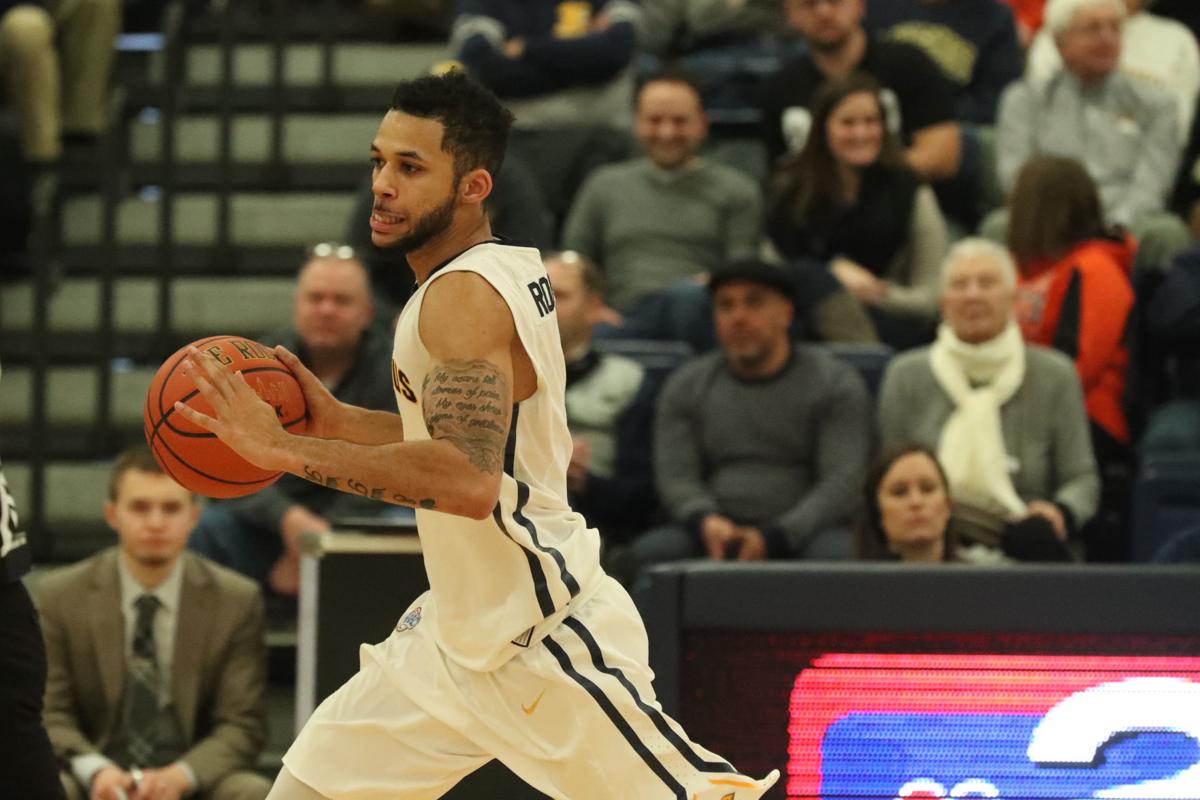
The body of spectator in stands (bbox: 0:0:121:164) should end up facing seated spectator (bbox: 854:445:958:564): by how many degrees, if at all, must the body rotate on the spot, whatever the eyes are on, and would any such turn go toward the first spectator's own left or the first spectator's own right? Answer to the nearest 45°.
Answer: approximately 45° to the first spectator's own left

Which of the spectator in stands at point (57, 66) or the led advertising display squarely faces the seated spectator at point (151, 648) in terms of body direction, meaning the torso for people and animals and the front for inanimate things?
the spectator in stands

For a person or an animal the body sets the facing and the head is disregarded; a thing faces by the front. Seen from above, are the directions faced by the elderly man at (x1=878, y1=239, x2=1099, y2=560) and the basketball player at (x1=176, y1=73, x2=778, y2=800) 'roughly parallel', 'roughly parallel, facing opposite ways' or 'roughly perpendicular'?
roughly perpendicular

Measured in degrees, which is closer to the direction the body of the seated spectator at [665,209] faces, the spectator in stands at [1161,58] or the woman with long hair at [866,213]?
the woman with long hair

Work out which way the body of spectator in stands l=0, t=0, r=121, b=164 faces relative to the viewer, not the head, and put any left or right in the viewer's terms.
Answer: facing the viewer

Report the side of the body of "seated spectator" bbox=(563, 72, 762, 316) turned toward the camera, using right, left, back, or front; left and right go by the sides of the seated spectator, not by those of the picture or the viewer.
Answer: front

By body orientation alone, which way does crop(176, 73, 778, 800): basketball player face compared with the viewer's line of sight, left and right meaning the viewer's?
facing to the left of the viewer

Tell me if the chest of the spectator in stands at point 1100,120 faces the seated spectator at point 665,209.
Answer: no

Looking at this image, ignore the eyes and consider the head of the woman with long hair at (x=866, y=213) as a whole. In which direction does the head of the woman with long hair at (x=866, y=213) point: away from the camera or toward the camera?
toward the camera

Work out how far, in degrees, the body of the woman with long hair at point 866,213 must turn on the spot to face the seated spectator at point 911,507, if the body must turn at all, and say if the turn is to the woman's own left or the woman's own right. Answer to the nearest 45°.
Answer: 0° — they already face them

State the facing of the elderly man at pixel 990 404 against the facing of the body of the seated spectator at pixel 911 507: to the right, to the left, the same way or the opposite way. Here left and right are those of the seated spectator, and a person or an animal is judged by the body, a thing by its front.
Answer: the same way

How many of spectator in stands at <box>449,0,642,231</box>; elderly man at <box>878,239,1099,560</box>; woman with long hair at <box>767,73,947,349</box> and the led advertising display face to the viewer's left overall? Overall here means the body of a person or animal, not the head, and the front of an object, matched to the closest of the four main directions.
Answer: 0

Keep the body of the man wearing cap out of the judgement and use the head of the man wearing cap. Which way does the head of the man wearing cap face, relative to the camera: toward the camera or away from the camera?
toward the camera

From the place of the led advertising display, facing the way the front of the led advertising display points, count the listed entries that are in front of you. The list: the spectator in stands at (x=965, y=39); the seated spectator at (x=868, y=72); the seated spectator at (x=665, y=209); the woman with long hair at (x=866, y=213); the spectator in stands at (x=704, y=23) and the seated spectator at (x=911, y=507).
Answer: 0

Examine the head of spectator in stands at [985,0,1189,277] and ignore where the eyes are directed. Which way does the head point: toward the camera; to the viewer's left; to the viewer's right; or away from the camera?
toward the camera

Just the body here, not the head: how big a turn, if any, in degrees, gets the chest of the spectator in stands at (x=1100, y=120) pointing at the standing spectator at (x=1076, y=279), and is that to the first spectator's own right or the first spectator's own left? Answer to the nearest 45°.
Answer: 0° — they already face them

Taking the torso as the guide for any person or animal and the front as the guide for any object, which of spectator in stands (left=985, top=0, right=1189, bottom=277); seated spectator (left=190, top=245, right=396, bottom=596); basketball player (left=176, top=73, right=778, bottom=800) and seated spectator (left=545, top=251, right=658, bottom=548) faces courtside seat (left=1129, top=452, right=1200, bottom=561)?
the spectator in stands

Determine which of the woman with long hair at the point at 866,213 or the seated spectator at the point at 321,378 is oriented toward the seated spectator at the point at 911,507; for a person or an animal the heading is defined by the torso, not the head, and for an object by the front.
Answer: the woman with long hair

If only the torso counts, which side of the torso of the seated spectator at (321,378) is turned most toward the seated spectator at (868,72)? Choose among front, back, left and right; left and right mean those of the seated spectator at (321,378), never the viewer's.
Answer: back

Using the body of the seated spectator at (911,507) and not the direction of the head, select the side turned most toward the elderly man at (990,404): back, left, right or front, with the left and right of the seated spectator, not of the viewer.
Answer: back

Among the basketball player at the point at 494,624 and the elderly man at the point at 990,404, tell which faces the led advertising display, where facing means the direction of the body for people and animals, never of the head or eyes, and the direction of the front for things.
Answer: the elderly man

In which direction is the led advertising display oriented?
toward the camera

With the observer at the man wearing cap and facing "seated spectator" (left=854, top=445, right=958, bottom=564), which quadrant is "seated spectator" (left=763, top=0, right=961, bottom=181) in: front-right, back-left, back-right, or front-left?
back-left

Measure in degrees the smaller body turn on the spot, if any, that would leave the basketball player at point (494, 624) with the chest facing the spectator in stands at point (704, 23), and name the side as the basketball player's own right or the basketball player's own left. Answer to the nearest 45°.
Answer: approximately 90° to the basketball player's own right
